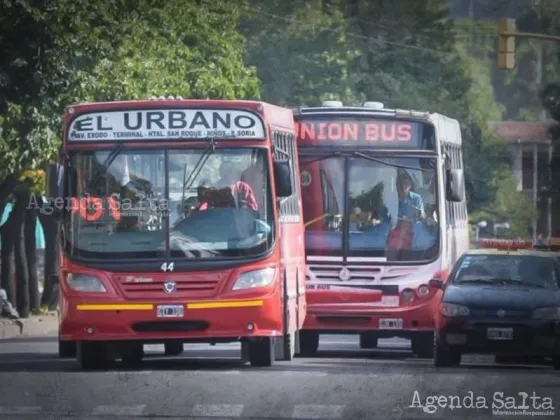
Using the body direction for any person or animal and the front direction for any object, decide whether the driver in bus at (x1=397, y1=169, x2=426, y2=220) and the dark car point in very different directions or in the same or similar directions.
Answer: same or similar directions

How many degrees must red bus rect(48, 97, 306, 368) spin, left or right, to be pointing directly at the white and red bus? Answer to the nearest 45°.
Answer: approximately 135° to its left

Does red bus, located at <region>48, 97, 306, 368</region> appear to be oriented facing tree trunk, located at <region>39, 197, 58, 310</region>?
no

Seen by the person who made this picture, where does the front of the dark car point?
facing the viewer

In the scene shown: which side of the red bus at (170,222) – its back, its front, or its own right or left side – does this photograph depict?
front

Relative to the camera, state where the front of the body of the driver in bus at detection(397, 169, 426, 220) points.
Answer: toward the camera

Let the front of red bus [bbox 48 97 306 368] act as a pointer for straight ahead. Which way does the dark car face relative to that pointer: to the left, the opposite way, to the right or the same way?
the same way

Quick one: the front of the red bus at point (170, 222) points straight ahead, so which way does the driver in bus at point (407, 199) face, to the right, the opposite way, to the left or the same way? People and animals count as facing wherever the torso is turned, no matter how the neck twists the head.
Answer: the same way

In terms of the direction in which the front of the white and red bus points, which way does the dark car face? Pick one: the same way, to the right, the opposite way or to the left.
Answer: the same way

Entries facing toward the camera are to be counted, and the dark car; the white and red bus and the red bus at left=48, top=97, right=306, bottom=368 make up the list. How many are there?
3

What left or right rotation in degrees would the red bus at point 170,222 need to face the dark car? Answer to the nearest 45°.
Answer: approximately 90° to its left

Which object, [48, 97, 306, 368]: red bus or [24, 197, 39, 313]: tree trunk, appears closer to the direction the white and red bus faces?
the red bus
